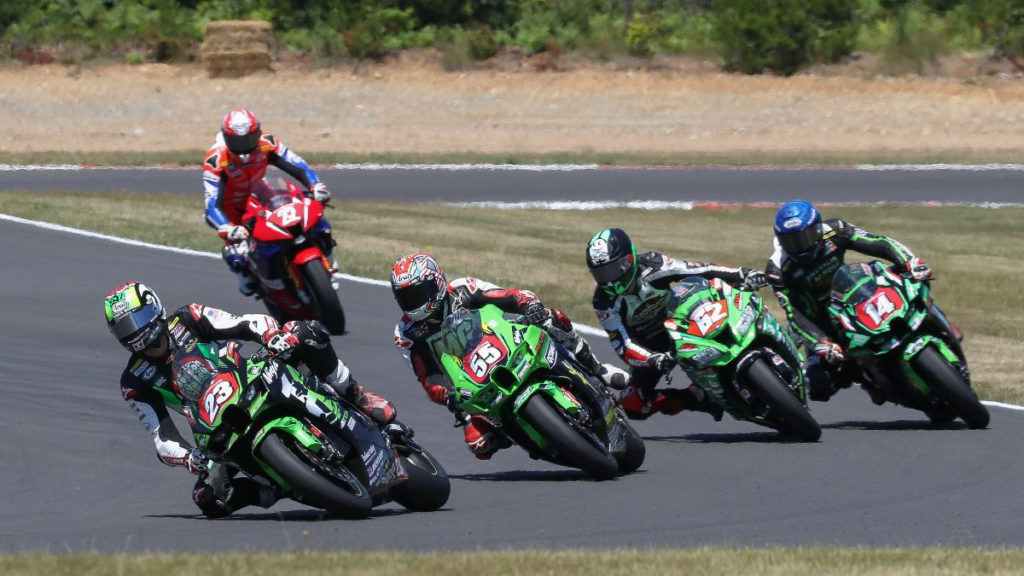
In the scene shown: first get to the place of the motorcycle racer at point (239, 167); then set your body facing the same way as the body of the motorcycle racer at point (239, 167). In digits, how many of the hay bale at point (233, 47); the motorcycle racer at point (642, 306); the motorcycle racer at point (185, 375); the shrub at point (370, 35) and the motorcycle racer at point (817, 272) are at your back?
2

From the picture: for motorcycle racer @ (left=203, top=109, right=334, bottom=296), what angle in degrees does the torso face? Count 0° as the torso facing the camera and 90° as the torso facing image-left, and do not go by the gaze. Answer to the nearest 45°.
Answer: approximately 0°

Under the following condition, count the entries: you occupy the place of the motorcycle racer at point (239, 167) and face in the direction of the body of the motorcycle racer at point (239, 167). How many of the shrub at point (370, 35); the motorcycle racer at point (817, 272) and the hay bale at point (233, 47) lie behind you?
2

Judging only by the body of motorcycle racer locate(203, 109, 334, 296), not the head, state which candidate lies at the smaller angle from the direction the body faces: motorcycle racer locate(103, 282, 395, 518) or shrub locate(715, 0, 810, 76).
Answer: the motorcycle racer

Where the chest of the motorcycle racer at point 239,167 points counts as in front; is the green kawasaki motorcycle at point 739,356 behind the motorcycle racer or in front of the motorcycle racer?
in front

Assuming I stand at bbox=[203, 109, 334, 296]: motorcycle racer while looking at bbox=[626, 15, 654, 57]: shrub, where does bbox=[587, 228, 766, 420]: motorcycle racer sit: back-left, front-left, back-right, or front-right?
back-right

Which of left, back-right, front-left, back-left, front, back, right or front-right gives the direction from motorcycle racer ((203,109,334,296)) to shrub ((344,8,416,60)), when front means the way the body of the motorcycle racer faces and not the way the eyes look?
back

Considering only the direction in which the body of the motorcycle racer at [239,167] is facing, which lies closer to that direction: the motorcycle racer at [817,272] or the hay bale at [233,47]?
the motorcycle racer

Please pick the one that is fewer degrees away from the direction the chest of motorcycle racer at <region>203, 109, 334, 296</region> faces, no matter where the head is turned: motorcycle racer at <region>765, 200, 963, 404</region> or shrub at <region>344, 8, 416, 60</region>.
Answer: the motorcycle racer

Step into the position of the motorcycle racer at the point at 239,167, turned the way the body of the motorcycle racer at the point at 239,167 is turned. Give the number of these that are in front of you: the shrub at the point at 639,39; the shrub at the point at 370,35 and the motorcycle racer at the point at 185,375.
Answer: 1

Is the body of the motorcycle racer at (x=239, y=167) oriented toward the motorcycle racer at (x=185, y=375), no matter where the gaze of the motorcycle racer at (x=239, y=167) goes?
yes

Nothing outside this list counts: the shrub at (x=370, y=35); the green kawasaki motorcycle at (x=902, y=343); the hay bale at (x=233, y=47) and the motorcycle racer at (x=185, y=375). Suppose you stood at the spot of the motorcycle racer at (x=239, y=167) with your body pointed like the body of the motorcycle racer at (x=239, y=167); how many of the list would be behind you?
2

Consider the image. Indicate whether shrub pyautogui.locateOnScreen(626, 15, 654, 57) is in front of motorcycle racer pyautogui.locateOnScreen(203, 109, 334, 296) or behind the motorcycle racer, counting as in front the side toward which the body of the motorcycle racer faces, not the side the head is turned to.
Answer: behind

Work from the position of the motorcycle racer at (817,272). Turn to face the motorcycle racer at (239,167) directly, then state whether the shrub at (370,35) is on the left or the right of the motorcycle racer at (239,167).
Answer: right

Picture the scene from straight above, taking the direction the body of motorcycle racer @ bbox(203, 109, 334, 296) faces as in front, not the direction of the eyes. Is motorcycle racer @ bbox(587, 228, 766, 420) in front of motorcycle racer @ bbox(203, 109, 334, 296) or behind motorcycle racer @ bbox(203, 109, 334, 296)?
in front

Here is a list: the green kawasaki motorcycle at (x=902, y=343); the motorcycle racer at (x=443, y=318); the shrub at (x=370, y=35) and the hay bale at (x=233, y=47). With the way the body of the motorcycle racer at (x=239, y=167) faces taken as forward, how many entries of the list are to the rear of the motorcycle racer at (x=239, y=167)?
2
